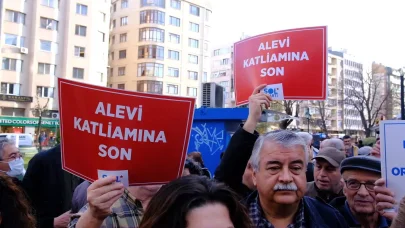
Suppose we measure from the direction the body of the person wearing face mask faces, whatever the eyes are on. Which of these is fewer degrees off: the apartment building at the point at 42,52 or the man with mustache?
the man with mustache

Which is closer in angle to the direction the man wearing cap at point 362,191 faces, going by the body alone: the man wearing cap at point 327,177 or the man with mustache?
the man with mustache

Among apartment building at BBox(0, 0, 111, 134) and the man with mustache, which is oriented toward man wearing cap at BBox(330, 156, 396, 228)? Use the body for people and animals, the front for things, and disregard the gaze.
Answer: the apartment building

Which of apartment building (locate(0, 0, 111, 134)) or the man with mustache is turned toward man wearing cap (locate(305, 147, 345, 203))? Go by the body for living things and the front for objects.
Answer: the apartment building
